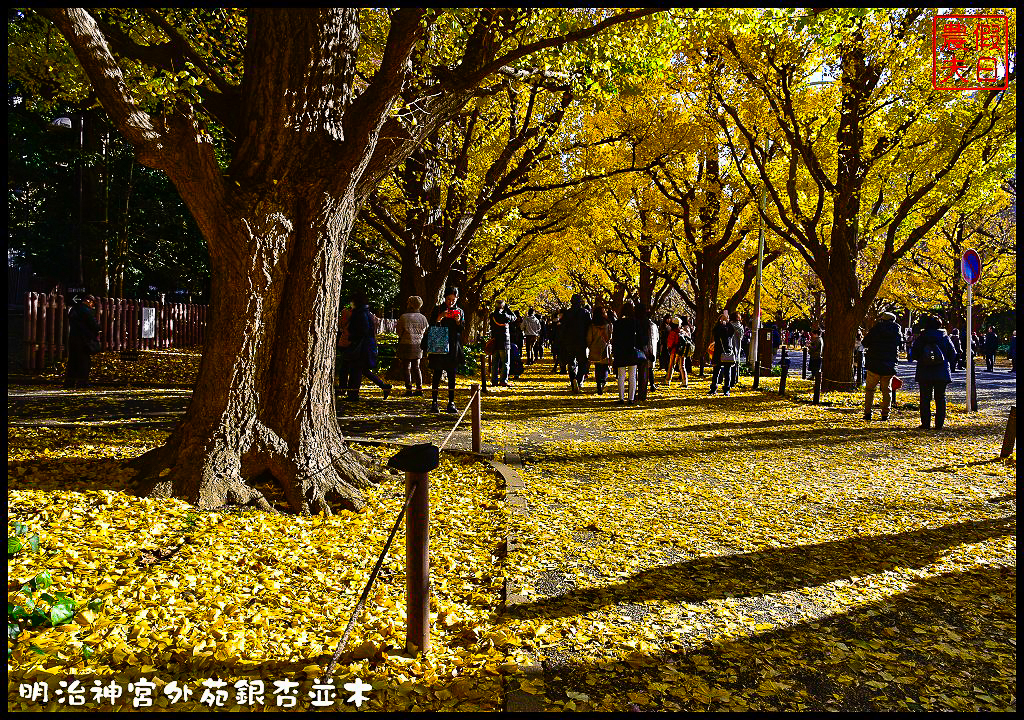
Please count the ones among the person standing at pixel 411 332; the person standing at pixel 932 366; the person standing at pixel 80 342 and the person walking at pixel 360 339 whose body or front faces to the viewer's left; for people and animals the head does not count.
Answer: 1

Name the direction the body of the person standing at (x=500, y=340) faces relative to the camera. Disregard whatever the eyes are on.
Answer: toward the camera

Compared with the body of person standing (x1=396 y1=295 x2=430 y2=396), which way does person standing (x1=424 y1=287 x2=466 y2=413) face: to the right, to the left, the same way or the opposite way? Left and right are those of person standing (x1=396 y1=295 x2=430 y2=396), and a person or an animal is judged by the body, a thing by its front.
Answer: the opposite way

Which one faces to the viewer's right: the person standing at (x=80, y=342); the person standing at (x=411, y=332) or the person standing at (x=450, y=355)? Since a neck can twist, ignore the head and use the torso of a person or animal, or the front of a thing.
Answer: the person standing at (x=80, y=342)

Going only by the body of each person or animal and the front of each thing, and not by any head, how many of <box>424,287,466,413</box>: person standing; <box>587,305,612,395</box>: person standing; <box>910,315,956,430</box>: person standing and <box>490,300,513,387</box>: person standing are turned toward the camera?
2

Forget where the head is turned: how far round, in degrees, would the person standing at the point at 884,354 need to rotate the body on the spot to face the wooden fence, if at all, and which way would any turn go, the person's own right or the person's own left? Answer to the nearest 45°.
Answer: approximately 90° to the person's own left

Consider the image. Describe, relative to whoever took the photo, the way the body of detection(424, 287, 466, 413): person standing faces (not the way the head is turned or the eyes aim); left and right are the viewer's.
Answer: facing the viewer

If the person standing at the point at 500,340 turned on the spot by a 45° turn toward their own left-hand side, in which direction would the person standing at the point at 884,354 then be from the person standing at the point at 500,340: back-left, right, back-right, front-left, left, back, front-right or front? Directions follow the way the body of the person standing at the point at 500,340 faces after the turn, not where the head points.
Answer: front

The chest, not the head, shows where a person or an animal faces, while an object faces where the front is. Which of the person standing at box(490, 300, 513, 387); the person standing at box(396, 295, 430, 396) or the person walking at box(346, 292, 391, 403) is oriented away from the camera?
the person standing at box(396, 295, 430, 396)

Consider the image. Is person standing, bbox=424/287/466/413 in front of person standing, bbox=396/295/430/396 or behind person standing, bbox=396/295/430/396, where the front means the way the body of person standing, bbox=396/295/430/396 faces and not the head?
behind

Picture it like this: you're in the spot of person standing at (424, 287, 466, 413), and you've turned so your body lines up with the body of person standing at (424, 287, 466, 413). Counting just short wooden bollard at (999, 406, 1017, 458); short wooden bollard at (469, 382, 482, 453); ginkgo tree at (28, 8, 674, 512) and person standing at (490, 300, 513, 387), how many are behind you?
1

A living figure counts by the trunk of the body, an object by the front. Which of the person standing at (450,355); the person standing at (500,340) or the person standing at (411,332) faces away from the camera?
the person standing at (411,332)

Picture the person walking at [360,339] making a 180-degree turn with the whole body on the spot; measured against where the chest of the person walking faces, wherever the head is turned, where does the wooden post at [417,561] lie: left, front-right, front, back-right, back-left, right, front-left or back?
right

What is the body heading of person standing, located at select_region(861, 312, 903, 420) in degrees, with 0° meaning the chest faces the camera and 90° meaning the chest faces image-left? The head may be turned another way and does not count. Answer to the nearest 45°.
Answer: approximately 180°

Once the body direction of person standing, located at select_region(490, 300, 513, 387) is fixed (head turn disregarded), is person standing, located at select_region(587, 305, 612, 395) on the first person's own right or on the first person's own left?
on the first person's own left

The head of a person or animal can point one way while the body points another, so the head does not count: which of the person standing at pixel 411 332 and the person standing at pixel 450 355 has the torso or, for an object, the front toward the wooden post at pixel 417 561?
the person standing at pixel 450 355

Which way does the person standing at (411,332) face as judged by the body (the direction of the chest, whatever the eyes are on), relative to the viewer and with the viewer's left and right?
facing away from the viewer
